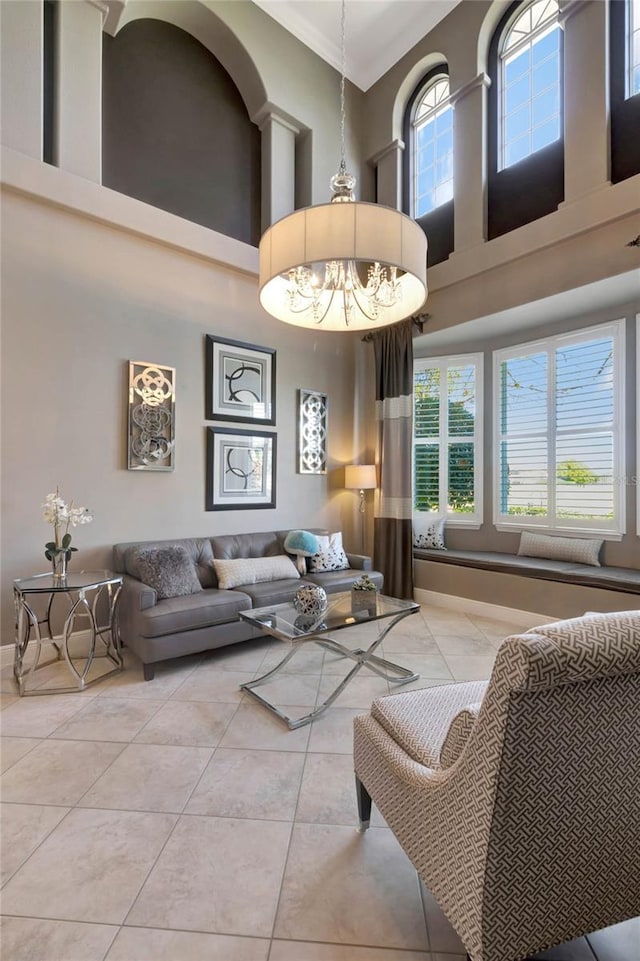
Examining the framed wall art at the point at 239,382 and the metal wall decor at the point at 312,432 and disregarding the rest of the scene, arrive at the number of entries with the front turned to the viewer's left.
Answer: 0

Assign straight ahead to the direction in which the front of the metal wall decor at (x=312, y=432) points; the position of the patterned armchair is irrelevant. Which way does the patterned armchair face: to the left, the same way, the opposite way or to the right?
the opposite way

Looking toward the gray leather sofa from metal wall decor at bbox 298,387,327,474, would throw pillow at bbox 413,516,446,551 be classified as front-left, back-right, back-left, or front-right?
back-left

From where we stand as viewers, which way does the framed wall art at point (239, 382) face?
facing the viewer and to the right of the viewer

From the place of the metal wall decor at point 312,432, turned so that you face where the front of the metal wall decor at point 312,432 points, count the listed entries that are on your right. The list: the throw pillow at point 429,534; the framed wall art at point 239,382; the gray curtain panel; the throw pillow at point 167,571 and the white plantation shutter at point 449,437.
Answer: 2

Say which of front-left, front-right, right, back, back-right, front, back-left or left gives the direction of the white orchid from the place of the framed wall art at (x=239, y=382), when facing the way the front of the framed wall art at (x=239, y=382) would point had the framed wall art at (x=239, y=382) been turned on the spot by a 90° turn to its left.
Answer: back

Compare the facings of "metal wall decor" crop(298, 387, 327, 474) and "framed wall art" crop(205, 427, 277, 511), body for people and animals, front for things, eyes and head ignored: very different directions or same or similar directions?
same or similar directions

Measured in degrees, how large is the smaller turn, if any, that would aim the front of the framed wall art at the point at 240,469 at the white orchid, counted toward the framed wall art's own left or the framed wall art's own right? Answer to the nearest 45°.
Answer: approximately 90° to the framed wall art's own right

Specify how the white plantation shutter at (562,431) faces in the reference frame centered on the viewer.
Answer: facing the viewer and to the left of the viewer

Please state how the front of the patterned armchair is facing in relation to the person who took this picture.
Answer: facing away from the viewer and to the left of the viewer

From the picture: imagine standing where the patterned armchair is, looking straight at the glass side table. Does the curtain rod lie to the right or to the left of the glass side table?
right

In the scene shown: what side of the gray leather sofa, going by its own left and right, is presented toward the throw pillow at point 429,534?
left

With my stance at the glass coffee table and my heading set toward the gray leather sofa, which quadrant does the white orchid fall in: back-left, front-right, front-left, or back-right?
front-left

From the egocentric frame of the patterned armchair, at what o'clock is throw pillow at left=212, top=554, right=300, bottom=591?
The throw pillow is roughly at 12 o'clock from the patterned armchair.

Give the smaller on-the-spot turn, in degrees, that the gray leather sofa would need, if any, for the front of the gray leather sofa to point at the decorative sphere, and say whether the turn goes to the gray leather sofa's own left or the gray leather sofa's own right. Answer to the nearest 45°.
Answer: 0° — it already faces it

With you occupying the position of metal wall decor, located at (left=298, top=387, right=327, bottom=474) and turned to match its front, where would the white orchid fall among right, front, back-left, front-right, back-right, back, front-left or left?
right

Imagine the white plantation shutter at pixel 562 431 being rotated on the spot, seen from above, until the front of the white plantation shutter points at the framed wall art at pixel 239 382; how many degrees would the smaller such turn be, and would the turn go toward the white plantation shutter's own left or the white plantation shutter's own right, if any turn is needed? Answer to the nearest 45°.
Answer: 0° — it already faces it

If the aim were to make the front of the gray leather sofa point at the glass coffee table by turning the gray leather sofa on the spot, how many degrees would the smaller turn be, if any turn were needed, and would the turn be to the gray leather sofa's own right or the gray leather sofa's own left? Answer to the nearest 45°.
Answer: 0° — it already faces it

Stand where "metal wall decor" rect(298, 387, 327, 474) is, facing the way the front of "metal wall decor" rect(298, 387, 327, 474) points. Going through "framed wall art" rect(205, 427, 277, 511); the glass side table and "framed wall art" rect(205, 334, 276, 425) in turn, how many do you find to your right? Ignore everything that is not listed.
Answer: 3

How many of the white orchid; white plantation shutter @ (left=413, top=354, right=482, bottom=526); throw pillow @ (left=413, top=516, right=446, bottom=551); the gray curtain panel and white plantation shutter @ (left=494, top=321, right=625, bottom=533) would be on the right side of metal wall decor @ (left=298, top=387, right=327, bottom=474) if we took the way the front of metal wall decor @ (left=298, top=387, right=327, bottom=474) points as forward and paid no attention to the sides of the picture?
1
